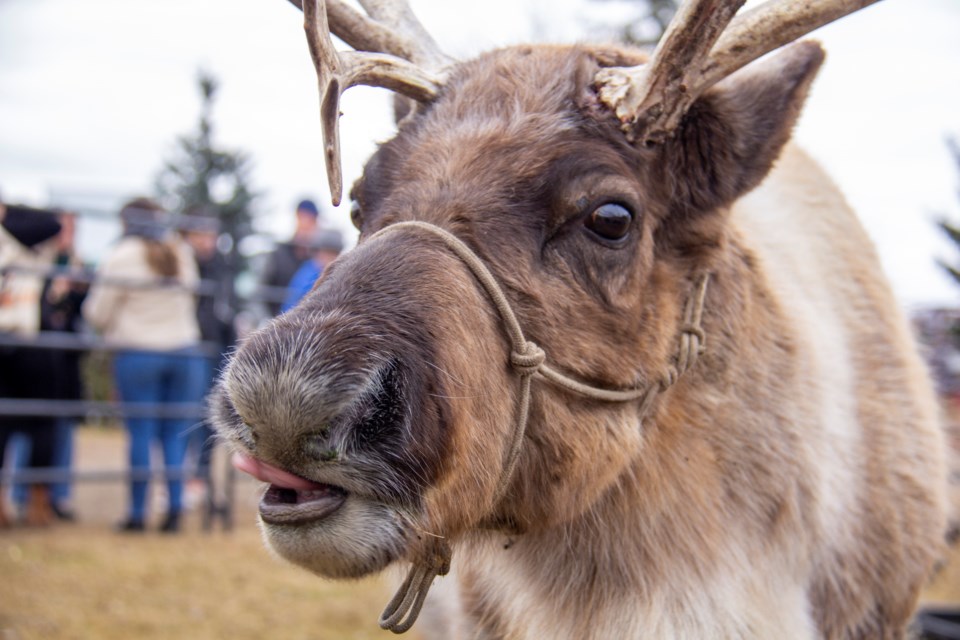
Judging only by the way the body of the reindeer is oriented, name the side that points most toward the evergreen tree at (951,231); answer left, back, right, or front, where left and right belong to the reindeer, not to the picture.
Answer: back

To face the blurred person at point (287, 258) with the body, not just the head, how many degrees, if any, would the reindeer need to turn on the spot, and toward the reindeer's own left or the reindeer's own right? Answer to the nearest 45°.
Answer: approximately 90° to the reindeer's own right

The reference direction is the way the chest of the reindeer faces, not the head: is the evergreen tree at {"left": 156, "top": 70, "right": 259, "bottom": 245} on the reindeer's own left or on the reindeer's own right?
on the reindeer's own right

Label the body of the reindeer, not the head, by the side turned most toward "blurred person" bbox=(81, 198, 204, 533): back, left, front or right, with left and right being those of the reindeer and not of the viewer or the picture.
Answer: right

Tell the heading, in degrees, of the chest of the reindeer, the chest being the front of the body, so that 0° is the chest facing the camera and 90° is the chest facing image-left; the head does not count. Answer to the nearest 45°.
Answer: approximately 45°

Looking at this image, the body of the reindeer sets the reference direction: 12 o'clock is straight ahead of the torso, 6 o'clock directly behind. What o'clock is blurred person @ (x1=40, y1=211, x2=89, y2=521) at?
The blurred person is roughly at 3 o'clock from the reindeer.

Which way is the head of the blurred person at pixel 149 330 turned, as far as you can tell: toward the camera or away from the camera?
away from the camera

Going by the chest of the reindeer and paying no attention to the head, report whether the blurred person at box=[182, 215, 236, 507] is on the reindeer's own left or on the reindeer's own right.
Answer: on the reindeer's own right
